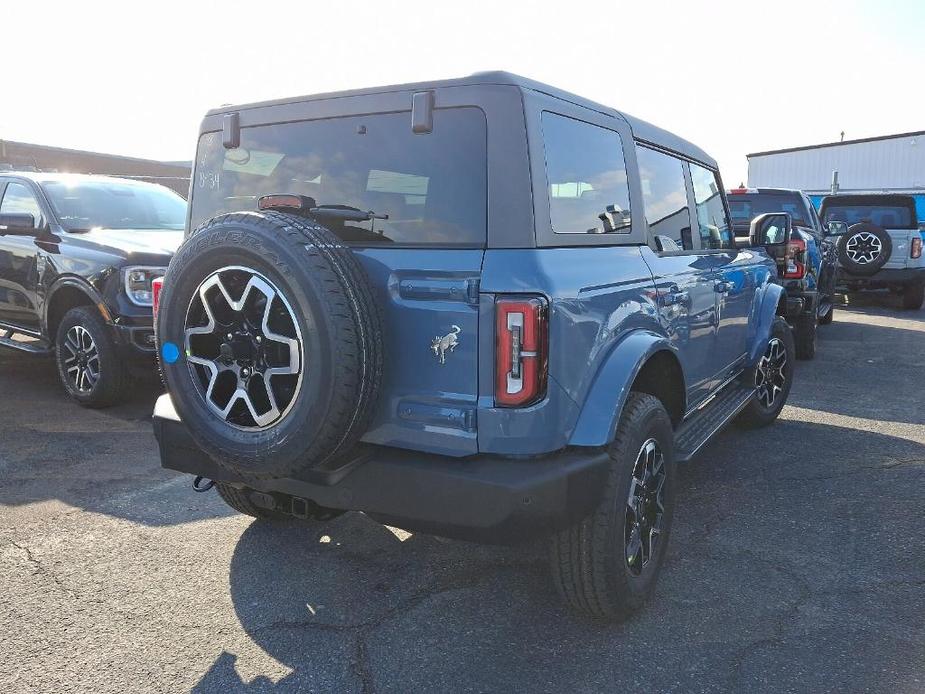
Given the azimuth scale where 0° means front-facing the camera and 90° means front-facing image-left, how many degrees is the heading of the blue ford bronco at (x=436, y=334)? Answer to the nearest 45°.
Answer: approximately 225°

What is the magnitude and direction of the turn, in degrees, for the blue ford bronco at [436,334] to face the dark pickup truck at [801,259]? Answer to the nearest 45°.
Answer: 0° — it already faces it

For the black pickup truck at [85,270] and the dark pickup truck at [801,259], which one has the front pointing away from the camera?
the dark pickup truck at [801,259]

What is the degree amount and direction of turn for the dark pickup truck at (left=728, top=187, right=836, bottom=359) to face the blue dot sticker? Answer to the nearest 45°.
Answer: approximately 180°

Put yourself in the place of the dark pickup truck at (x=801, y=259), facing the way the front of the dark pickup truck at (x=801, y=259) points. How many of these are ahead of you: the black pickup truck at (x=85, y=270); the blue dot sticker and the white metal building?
1

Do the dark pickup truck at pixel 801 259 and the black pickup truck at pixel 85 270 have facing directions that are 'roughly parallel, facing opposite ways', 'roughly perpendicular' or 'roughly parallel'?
roughly perpendicular

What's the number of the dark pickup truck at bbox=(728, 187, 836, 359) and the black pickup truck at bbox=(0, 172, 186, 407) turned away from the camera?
1

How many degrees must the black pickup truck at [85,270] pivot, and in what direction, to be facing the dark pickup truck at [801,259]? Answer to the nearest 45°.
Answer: approximately 45° to its left

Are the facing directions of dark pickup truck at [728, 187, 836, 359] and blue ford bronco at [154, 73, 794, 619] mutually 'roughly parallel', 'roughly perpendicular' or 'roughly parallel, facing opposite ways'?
roughly parallel

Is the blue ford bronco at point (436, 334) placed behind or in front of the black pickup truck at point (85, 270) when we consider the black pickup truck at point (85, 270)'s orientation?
in front

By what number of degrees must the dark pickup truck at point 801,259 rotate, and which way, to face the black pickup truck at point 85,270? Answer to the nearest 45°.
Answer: approximately 135° to its left

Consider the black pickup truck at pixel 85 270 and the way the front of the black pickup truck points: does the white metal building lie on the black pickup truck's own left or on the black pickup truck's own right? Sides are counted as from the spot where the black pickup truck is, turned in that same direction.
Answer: on the black pickup truck's own left

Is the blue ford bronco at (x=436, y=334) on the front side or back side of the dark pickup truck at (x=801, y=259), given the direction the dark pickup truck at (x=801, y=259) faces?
on the back side

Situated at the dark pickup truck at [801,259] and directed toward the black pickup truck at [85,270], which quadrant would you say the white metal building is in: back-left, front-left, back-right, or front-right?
back-right

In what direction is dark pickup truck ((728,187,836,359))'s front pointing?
away from the camera

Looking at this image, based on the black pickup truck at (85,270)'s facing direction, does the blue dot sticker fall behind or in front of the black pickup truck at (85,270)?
in front

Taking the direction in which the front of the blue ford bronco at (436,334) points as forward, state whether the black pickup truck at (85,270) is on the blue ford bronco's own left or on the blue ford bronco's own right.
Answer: on the blue ford bronco's own left

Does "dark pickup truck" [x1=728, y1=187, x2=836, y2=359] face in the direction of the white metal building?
yes
